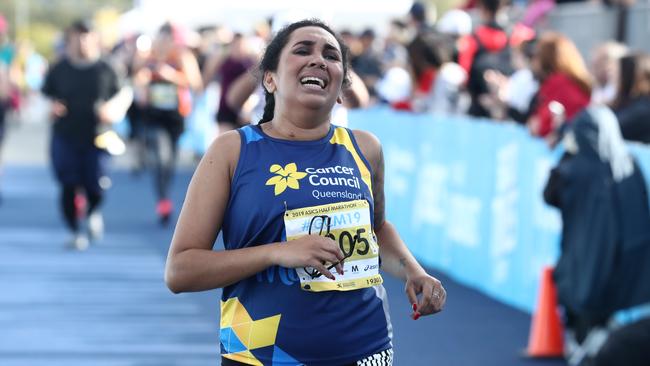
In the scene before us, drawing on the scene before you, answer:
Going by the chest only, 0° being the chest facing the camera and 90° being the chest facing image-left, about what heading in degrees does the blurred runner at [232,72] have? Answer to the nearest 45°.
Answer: approximately 0°

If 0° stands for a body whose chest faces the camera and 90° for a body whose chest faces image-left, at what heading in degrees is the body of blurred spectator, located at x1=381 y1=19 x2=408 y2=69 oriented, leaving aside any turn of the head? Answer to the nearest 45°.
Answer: approximately 45°

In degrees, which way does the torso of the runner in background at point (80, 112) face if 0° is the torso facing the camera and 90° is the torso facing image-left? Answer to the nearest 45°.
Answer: approximately 0°

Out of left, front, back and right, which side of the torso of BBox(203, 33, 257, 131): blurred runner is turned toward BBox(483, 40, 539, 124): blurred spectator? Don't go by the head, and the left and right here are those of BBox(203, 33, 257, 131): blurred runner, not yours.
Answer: left

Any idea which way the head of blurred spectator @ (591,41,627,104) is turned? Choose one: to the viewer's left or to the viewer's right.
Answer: to the viewer's left

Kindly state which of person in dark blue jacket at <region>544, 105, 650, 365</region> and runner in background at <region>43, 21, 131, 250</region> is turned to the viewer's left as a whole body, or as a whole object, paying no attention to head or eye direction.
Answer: the person in dark blue jacket

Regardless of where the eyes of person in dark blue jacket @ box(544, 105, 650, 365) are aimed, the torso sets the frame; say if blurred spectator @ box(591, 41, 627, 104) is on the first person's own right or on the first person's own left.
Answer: on the first person's own right

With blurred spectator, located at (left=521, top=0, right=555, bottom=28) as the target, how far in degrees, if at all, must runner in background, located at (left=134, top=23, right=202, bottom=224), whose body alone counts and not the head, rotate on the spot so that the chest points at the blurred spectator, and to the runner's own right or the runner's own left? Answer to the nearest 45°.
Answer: approximately 90° to the runner's own left
